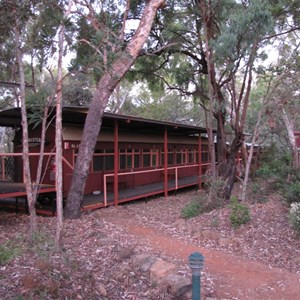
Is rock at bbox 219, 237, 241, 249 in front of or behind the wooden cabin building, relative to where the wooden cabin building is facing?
in front

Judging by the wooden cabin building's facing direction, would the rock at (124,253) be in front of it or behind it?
in front

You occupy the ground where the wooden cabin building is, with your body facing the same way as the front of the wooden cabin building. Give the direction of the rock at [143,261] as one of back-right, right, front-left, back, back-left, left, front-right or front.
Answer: front-right

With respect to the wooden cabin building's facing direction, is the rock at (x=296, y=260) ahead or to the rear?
ahead

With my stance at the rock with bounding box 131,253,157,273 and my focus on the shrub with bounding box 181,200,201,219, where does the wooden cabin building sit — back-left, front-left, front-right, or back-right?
front-left
